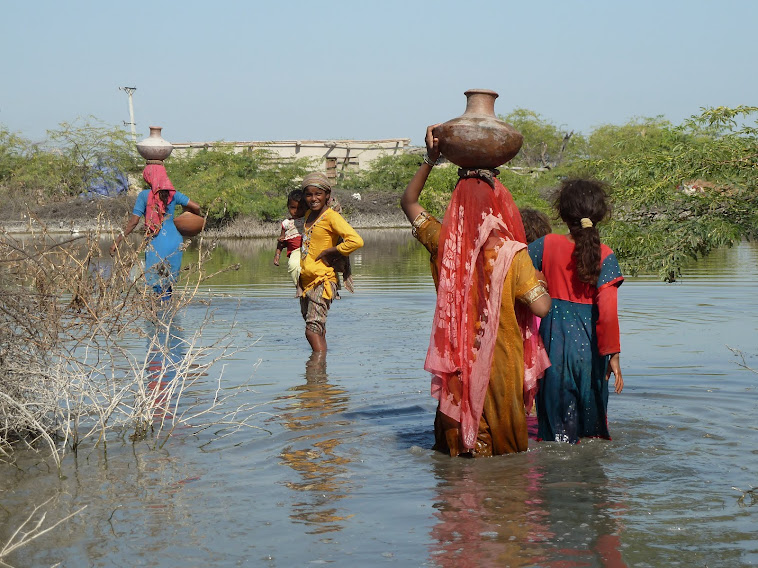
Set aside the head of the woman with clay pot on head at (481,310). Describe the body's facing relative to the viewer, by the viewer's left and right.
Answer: facing away from the viewer

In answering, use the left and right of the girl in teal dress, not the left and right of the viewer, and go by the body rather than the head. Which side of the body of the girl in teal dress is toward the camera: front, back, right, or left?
back

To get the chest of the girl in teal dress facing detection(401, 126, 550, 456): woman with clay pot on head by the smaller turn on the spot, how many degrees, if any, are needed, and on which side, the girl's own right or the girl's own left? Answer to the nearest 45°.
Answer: approximately 135° to the girl's own left

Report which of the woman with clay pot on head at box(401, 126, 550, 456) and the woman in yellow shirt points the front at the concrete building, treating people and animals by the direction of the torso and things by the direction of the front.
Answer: the woman with clay pot on head

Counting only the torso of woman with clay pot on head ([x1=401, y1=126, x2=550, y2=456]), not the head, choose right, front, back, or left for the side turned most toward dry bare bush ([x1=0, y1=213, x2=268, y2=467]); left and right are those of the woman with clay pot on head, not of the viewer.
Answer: left

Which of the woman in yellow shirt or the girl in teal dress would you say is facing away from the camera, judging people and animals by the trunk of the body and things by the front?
the girl in teal dress

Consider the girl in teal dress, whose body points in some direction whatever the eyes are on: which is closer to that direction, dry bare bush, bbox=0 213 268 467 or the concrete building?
the concrete building

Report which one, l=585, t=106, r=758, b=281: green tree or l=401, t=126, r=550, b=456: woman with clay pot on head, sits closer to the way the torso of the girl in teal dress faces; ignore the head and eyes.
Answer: the green tree

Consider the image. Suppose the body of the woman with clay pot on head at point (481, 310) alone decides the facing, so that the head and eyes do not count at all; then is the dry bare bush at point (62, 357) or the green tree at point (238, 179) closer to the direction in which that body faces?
the green tree

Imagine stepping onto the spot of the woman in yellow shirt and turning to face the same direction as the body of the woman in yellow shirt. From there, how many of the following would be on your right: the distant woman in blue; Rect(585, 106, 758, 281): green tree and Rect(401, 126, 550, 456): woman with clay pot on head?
1

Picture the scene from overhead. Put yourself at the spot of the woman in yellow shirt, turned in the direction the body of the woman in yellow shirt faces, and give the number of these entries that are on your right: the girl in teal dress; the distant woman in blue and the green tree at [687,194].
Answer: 1

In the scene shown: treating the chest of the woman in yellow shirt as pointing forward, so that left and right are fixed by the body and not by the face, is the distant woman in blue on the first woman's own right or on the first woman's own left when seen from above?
on the first woman's own right

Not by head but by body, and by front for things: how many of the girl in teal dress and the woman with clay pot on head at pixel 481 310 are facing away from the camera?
2

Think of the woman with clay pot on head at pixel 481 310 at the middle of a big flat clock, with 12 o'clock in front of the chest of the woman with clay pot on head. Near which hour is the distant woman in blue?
The distant woman in blue is roughly at 11 o'clock from the woman with clay pot on head.

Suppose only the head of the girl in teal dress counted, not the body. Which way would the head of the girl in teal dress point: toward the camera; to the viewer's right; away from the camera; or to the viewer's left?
away from the camera

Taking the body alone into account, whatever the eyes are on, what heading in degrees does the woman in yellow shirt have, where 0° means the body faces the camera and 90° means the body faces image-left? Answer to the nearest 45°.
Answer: approximately 45°
